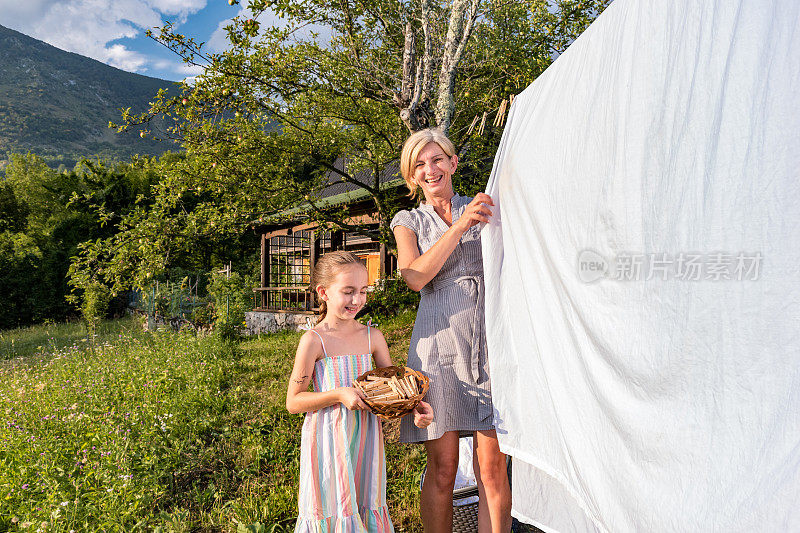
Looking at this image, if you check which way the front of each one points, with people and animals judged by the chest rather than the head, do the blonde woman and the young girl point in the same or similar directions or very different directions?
same or similar directions

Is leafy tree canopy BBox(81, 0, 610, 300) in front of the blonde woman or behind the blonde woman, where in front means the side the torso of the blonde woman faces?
behind

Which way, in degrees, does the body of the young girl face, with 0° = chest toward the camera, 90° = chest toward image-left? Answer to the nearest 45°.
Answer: approximately 315°

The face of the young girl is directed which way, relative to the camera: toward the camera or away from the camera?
toward the camera

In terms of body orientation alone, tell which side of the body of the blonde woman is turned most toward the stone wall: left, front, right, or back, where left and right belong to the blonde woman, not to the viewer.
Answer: back

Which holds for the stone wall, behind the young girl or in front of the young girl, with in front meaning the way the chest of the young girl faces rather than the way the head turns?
behind

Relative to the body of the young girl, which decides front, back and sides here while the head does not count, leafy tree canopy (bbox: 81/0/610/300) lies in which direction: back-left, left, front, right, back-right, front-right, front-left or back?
back-left

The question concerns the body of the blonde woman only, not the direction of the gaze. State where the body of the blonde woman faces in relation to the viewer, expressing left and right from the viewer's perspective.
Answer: facing the viewer and to the right of the viewer

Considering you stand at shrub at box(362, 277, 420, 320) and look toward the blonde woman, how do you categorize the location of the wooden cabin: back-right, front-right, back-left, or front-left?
back-right

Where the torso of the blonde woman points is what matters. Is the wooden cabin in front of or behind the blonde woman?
behind

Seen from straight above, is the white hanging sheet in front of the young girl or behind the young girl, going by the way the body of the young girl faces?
in front

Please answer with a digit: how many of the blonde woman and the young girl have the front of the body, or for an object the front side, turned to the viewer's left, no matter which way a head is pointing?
0

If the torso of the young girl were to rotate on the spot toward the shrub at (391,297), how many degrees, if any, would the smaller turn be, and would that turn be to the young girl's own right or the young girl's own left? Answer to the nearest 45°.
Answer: approximately 135° to the young girl's own left

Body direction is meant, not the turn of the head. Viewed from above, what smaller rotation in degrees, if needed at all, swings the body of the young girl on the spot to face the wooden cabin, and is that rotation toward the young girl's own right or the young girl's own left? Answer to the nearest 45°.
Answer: approximately 135° to the young girl's own left
